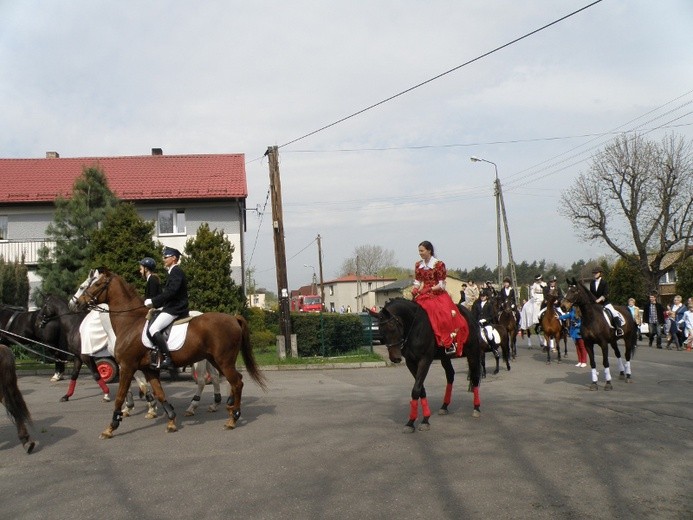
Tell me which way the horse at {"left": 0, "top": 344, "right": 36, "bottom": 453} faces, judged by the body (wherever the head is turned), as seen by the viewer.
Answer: to the viewer's left

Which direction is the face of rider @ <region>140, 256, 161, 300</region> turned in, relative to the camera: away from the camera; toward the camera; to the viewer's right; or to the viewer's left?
to the viewer's left

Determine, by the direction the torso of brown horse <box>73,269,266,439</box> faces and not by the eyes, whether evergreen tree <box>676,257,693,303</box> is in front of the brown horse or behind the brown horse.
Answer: behind

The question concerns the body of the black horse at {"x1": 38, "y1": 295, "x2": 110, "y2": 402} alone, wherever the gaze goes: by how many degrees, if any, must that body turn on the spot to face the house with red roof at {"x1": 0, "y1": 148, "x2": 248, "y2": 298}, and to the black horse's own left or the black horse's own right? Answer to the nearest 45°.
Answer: approximately 90° to the black horse's own right

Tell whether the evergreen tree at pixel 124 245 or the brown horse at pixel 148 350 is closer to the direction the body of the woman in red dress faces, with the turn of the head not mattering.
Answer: the brown horse

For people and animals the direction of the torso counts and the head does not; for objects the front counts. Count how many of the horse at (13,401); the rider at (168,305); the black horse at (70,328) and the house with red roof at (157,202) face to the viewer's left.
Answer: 3

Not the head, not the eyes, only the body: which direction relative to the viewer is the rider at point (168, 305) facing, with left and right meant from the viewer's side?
facing to the left of the viewer

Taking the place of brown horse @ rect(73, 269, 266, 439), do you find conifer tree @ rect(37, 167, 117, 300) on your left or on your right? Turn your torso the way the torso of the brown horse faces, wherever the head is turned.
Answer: on your right

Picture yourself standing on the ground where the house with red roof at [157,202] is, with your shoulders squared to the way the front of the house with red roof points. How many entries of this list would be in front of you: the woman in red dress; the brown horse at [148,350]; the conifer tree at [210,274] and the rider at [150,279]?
4

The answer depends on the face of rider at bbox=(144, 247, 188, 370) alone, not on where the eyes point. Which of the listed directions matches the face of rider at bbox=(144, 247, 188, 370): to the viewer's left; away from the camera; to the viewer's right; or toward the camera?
to the viewer's left
